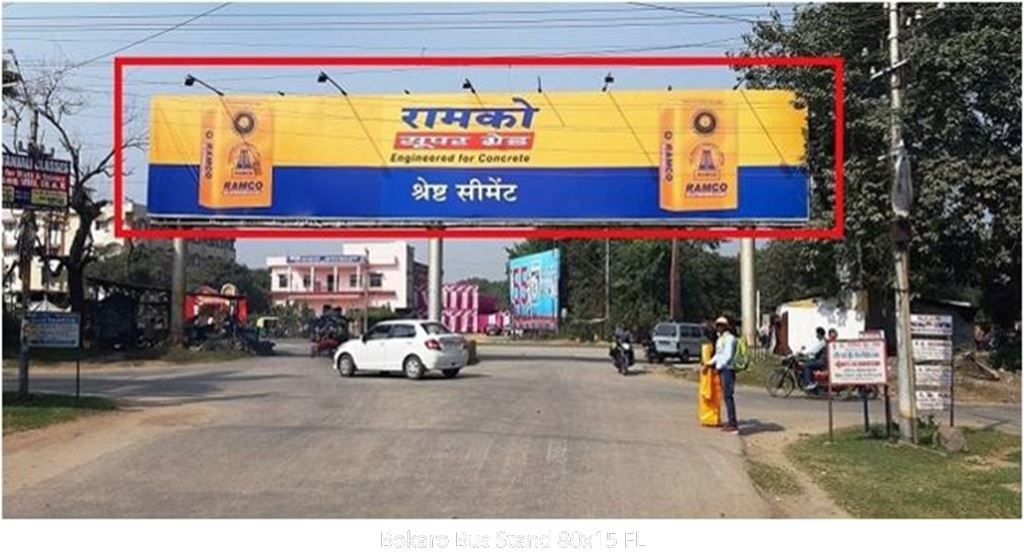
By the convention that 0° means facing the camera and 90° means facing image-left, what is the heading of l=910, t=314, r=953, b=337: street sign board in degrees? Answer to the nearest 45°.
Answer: approximately 0°

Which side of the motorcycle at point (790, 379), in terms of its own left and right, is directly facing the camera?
left

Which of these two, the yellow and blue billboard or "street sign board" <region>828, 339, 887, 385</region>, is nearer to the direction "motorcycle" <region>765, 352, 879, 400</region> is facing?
the yellow and blue billboard

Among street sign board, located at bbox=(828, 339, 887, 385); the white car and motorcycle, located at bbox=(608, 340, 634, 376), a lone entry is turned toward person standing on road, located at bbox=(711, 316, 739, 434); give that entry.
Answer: the motorcycle

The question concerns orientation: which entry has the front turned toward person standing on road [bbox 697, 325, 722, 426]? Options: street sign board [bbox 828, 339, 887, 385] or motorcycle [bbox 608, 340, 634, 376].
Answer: the motorcycle

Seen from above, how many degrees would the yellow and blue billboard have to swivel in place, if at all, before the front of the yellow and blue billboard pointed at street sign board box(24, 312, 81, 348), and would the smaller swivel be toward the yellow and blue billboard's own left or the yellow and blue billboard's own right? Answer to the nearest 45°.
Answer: approximately 45° to the yellow and blue billboard's own right

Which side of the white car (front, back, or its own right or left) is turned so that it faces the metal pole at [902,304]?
back

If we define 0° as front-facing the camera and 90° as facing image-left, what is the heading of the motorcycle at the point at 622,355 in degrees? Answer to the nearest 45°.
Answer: approximately 0°
